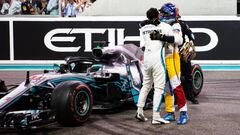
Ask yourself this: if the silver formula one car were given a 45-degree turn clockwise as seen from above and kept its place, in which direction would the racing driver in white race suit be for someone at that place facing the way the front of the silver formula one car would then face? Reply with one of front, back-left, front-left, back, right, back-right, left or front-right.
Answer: back

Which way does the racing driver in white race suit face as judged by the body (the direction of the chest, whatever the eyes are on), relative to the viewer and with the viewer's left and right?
facing away from the viewer and to the right of the viewer

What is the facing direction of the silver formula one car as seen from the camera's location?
facing the viewer and to the left of the viewer
